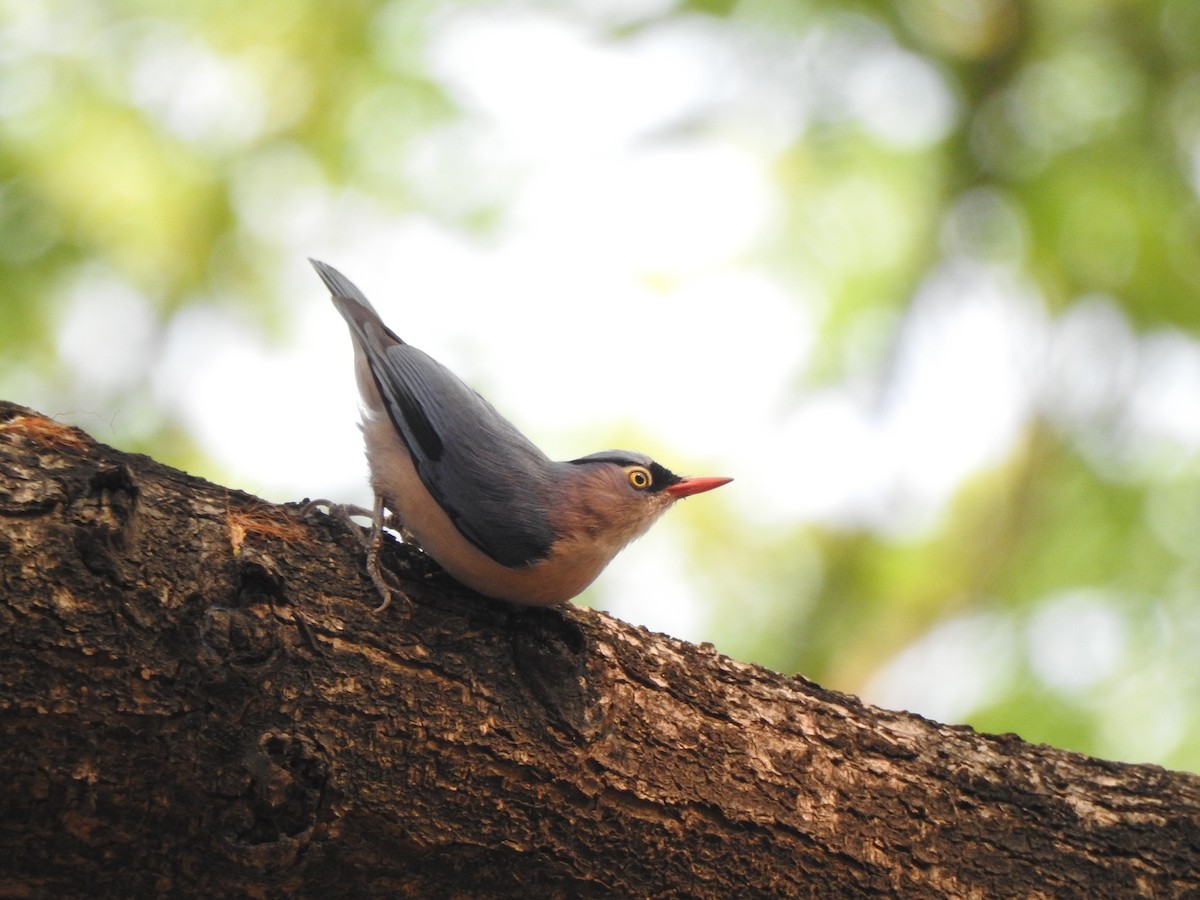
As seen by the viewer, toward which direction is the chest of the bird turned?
to the viewer's right
